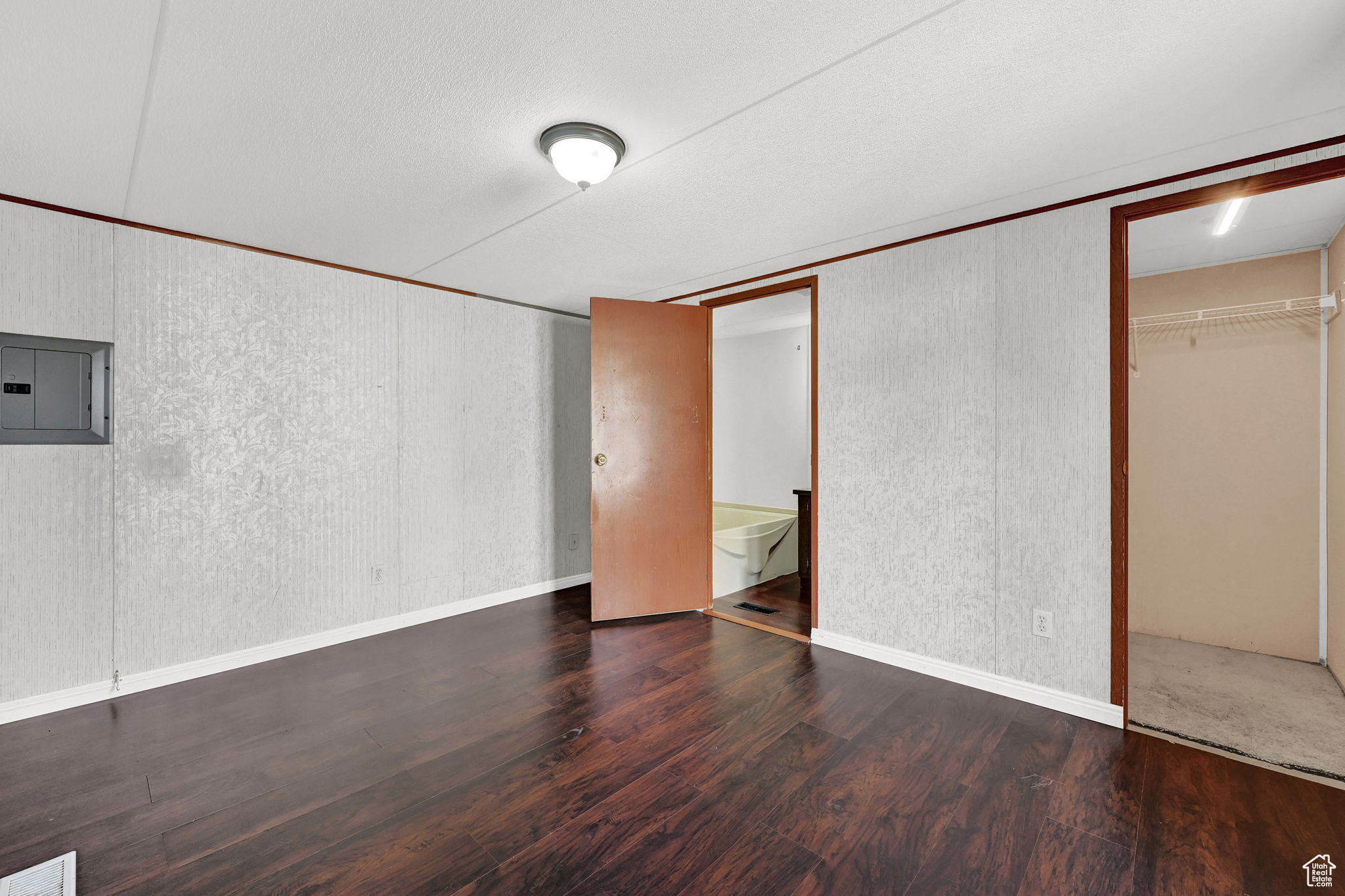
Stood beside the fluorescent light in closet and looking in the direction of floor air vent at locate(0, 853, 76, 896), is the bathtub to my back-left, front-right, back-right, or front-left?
front-right

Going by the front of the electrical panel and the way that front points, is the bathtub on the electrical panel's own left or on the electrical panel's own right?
on the electrical panel's own left

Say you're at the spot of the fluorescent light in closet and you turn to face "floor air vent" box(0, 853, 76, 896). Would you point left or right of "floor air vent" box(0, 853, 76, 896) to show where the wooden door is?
right

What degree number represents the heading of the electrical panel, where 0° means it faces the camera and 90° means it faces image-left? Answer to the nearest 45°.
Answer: approximately 0°

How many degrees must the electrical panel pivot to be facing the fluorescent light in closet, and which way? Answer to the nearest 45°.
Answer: approximately 45° to its left

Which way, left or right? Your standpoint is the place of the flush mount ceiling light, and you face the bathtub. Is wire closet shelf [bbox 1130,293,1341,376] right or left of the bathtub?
right

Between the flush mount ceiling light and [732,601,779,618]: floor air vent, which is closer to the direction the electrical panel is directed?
the flush mount ceiling light

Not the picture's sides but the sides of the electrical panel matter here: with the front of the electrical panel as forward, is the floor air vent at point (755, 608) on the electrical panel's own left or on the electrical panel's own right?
on the electrical panel's own left

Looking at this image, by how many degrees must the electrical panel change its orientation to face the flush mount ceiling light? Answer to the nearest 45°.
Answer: approximately 45° to its left

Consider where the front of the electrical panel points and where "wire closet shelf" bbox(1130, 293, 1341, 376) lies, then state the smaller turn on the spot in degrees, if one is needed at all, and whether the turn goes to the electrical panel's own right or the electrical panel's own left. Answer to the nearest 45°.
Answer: approximately 45° to the electrical panel's own left
